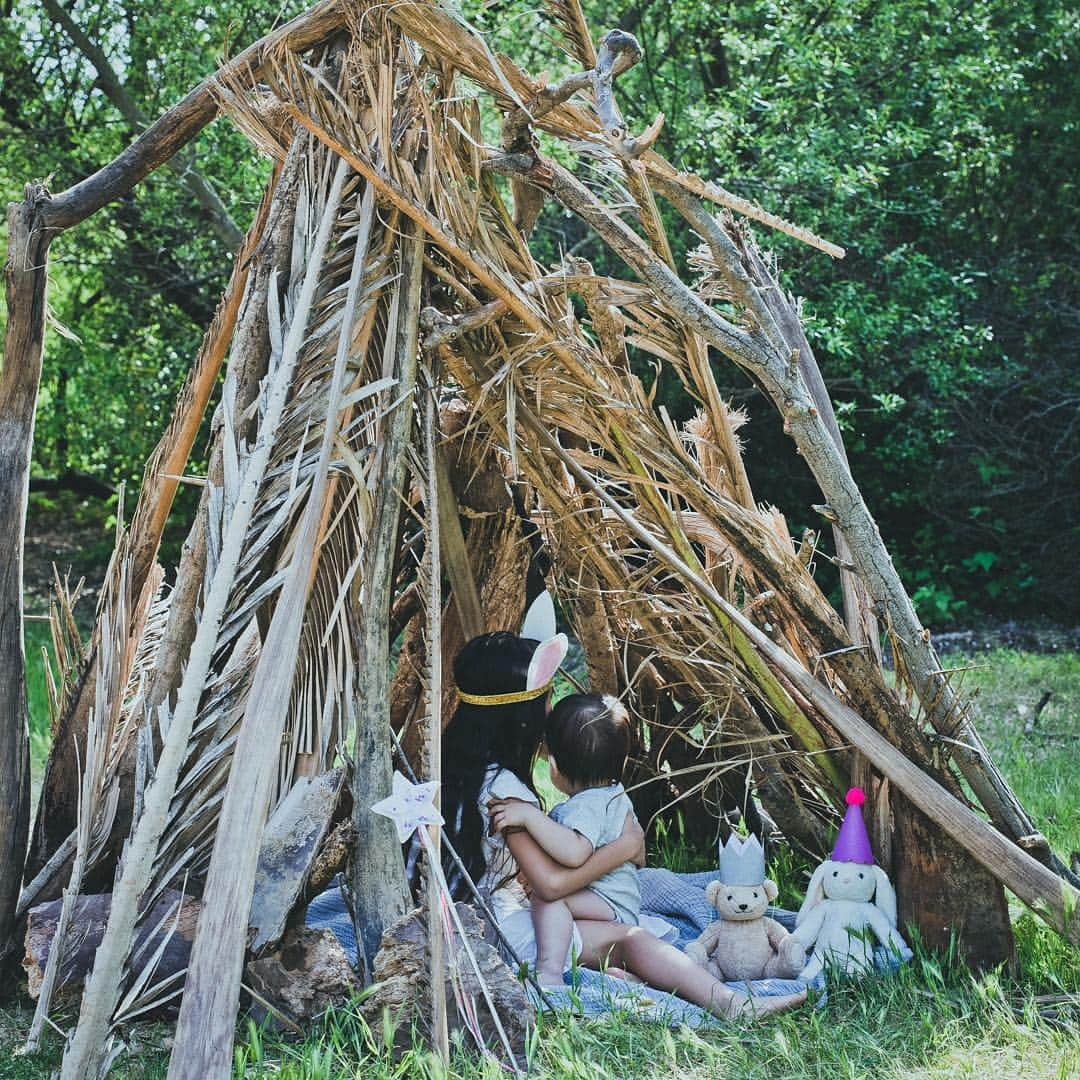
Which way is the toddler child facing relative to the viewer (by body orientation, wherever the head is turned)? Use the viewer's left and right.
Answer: facing away from the viewer and to the left of the viewer

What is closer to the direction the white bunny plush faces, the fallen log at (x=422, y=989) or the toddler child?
the fallen log

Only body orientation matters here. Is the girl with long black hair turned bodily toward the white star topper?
no

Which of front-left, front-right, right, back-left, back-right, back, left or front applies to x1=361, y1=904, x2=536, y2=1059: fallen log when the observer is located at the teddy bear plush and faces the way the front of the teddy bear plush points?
front-right

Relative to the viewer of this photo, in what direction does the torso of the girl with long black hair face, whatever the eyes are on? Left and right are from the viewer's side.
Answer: facing to the right of the viewer

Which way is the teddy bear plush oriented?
toward the camera

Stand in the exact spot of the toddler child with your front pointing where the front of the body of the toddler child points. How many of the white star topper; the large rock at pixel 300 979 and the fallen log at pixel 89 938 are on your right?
0

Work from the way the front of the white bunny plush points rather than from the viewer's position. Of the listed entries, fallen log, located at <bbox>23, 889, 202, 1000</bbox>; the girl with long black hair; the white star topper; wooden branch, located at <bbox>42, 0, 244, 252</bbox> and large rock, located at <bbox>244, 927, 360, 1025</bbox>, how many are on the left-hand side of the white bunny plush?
0

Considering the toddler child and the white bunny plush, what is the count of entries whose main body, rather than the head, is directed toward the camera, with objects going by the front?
1

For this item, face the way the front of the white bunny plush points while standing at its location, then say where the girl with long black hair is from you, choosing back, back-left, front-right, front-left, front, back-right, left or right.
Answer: right

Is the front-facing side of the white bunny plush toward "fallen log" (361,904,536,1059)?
no

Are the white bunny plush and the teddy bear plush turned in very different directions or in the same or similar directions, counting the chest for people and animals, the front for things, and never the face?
same or similar directions

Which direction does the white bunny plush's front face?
toward the camera

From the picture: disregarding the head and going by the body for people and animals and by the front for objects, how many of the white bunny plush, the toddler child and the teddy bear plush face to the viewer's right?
0

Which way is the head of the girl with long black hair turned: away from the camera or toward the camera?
away from the camera
